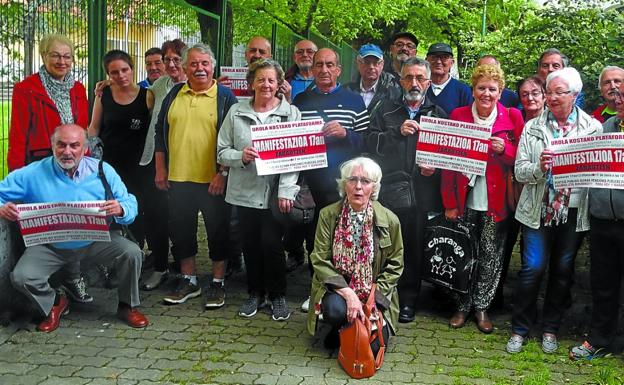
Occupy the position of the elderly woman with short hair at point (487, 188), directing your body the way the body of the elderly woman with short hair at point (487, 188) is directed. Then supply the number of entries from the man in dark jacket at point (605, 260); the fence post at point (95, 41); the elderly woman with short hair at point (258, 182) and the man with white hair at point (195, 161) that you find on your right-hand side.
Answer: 3

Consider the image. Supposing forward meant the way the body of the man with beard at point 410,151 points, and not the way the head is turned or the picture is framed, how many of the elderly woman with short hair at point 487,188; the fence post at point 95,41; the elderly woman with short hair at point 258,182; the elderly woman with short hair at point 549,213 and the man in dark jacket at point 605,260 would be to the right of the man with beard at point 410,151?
2

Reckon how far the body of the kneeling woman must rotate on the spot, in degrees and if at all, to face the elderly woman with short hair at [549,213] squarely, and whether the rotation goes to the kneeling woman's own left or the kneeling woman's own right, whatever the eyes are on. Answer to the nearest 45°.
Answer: approximately 90° to the kneeling woman's own left

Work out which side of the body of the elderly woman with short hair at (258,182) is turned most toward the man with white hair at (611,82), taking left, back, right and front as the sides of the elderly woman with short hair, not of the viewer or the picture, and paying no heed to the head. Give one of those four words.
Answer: left

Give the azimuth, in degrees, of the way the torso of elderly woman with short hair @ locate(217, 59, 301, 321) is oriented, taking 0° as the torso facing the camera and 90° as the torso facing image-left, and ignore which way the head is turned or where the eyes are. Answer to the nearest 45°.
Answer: approximately 0°

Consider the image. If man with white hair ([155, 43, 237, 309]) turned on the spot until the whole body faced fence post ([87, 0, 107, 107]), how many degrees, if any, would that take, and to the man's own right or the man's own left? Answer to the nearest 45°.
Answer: approximately 135° to the man's own right

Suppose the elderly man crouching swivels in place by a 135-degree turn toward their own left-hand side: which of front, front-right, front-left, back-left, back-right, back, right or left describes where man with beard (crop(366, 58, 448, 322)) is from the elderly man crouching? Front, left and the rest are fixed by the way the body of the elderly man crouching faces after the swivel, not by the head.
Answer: front-right

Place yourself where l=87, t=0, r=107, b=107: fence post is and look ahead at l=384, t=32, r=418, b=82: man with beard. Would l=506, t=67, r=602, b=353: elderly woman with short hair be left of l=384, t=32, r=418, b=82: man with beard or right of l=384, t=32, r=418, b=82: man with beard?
right

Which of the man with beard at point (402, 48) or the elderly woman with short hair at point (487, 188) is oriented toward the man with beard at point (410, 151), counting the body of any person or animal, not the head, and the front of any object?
the man with beard at point (402, 48)
